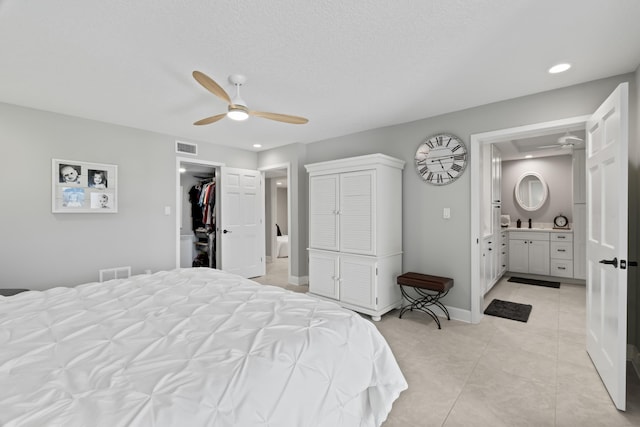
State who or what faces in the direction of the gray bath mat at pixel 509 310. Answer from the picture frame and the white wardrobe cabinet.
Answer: the picture frame

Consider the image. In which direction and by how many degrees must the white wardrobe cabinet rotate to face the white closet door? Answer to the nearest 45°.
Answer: approximately 90° to its right

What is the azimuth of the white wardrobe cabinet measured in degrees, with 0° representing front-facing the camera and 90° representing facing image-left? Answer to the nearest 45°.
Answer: approximately 45°

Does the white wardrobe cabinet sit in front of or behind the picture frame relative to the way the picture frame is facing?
in front

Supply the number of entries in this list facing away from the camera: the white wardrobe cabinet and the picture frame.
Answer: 0

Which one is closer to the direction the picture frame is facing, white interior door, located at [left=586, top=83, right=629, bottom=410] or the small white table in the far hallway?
the white interior door

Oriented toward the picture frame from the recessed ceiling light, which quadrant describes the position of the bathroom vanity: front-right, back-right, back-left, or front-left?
back-right

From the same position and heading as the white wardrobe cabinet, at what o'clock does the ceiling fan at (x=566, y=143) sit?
The ceiling fan is roughly at 7 o'clock from the white wardrobe cabinet.

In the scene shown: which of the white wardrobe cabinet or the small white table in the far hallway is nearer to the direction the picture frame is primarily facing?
the white wardrobe cabinet

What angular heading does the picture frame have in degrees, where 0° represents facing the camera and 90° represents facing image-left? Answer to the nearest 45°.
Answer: approximately 315°

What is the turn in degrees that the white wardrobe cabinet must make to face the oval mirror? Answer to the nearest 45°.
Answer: approximately 180°

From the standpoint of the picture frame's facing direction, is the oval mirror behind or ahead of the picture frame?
ahead

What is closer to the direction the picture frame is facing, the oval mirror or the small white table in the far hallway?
the oval mirror

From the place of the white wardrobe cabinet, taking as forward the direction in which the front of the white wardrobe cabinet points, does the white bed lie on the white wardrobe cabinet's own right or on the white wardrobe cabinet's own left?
on the white wardrobe cabinet's own right

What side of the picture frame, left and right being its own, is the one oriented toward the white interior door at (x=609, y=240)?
front

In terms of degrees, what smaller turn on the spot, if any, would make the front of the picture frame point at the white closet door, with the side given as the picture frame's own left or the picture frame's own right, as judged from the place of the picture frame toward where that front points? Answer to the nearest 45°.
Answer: approximately 45° to the picture frame's own left
